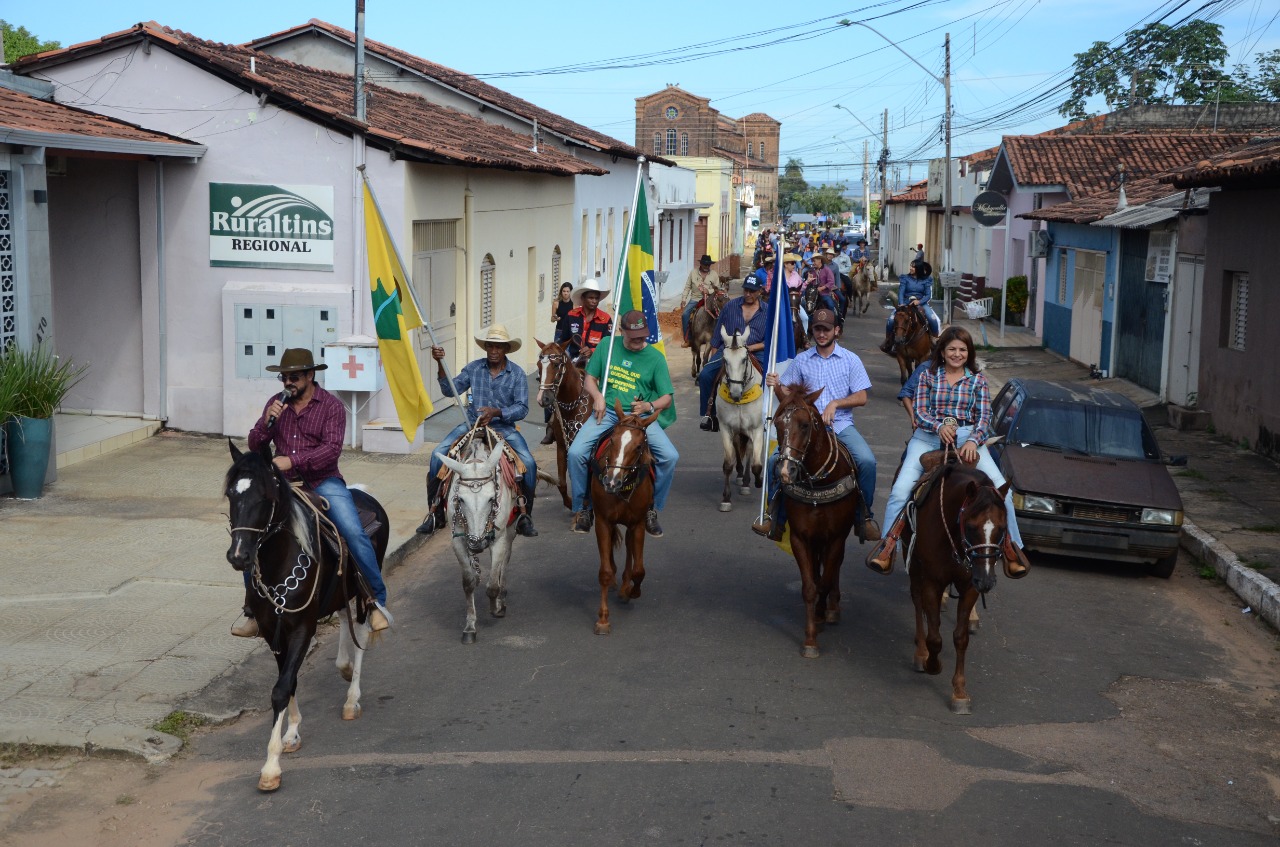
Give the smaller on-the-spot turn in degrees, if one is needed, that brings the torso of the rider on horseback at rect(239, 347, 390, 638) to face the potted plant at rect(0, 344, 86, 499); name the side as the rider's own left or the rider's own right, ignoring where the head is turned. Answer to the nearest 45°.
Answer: approximately 90° to the rider's own right

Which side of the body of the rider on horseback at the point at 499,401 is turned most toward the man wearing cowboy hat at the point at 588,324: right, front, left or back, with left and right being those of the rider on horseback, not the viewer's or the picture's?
back

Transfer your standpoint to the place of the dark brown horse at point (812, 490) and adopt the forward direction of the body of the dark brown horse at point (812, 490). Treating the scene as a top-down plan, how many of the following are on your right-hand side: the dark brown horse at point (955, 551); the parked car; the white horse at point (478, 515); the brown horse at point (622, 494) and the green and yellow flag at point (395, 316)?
3

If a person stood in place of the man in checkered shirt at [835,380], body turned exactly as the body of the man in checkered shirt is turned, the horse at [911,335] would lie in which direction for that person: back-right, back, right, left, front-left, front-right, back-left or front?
back

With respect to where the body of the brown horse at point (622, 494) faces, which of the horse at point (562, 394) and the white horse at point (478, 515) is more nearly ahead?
the white horse

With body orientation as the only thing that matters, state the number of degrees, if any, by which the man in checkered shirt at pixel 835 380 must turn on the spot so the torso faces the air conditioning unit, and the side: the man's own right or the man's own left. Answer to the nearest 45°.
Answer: approximately 180°

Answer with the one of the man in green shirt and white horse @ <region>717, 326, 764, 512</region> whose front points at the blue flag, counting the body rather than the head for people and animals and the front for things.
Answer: the white horse

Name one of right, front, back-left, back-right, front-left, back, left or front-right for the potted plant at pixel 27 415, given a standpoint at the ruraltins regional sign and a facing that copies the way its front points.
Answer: front-right

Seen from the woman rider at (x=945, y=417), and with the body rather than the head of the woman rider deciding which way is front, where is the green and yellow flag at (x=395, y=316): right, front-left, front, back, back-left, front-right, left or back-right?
right

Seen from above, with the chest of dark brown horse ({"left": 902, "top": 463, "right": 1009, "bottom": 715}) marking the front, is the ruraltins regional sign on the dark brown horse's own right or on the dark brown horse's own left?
on the dark brown horse's own right

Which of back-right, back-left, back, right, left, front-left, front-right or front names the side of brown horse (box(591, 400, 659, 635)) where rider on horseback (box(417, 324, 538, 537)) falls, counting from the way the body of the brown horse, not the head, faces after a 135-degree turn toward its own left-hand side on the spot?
left

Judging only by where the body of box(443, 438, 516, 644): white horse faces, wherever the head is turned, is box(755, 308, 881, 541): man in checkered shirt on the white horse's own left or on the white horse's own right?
on the white horse's own left

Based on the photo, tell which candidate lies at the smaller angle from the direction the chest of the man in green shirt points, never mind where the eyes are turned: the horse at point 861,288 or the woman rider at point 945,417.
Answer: the woman rider
